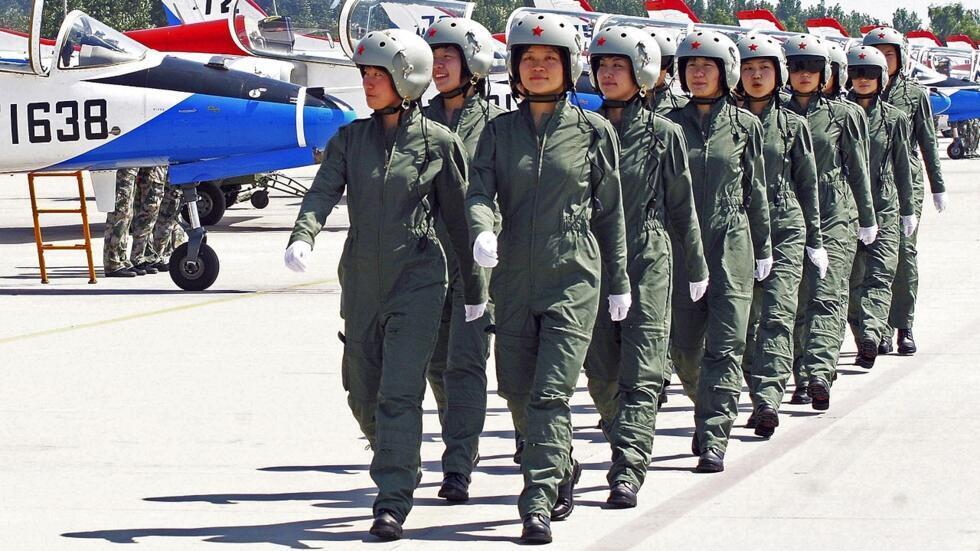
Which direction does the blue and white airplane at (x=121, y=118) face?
to the viewer's right
